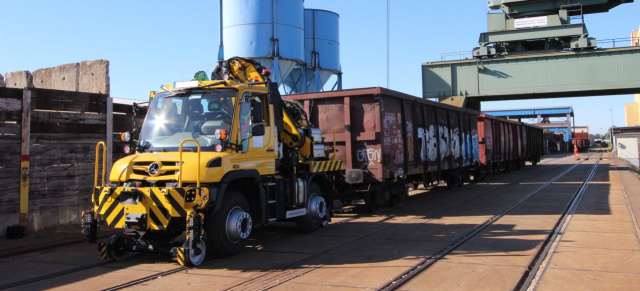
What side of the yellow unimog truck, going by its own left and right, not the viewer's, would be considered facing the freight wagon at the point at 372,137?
back

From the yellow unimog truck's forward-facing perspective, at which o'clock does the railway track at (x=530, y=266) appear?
The railway track is roughly at 8 o'clock from the yellow unimog truck.

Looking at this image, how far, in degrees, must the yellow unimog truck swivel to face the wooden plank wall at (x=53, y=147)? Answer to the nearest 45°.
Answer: approximately 90° to its right

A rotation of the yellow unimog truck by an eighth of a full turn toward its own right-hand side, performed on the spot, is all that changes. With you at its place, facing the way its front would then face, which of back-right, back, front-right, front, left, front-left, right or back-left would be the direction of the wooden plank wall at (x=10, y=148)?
front-right

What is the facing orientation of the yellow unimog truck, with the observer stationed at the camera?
facing the viewer and to the left of the viewer

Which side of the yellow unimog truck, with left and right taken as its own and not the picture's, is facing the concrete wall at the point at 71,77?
right

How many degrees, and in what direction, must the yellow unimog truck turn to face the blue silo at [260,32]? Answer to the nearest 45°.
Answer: approximately 135° to its right

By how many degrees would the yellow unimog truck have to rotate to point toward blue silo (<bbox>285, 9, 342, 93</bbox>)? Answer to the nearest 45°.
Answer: approximately 135° to its right

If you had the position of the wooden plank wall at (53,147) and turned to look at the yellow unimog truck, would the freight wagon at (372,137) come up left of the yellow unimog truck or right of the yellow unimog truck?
left
